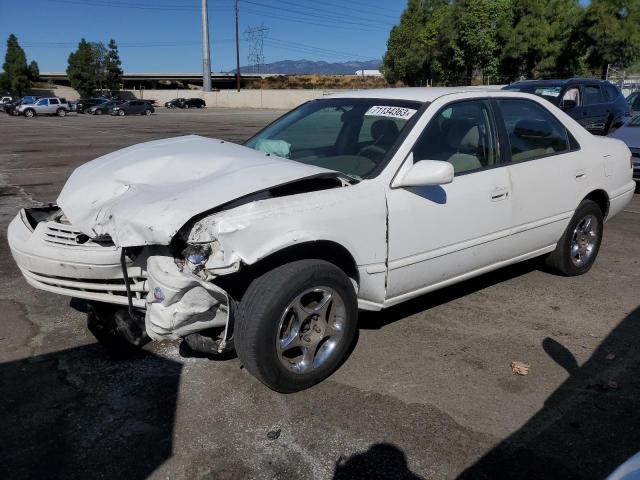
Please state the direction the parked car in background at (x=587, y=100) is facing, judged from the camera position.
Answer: facing the viewer and to the left of the viewer

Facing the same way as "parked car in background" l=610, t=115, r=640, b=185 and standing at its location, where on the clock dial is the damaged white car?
The damaged white car is roughly at 11 o'clock from the parked car in background.

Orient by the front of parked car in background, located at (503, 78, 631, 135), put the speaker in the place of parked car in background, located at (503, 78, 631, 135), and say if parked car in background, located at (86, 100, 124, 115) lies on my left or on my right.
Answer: on my right

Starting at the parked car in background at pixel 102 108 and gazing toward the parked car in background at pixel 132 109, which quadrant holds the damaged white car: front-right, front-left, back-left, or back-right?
front-right

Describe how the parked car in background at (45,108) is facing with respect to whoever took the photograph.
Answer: facing to the left of the viewer

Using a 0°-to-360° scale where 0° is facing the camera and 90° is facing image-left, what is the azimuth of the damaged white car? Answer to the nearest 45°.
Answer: approximately 45°

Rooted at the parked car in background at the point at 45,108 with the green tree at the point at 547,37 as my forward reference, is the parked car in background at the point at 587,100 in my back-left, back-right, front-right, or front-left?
front-right

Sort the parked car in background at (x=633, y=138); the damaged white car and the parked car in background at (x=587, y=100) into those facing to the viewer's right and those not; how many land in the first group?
0

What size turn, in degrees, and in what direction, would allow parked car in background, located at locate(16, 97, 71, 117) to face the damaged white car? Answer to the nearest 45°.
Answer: approximately 90° to its left

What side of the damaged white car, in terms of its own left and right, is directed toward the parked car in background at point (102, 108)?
right

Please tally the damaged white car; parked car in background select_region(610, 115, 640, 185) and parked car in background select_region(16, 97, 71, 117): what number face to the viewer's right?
0

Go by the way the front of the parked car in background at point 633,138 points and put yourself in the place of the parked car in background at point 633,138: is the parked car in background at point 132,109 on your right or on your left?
on your right
